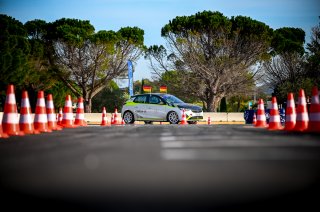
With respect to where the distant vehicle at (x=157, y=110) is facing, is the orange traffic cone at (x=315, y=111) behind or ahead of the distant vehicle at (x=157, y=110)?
ahead

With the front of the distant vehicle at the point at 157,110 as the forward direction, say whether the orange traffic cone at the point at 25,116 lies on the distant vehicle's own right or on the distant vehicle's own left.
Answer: on the distant vehicle's own right

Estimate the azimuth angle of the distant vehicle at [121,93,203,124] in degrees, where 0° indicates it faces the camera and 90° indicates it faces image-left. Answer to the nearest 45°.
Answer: approximately 315°

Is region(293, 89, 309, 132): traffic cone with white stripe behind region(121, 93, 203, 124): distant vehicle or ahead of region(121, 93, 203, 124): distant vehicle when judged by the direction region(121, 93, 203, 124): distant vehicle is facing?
ahead

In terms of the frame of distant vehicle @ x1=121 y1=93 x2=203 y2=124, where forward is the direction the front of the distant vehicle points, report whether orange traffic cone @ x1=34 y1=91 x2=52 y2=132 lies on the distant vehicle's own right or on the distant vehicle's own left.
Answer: on the distant vehicle's own right
